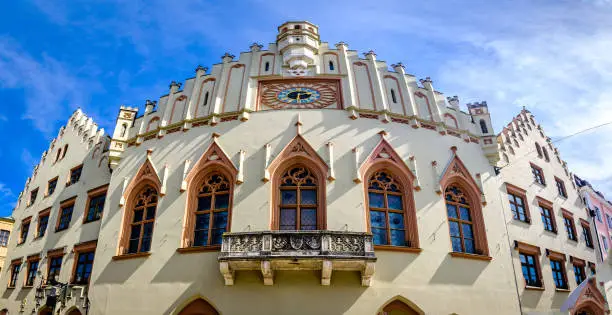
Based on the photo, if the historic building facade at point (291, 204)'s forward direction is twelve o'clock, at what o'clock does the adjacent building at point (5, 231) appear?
The adjacent building is roughly at 4 o'clock from the historic building facade.

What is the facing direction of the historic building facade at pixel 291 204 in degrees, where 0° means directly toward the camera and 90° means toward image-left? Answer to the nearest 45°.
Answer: approximately 0°

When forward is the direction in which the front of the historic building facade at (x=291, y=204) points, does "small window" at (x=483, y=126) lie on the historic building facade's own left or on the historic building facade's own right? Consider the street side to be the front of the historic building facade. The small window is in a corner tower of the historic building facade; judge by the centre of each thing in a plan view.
on the historic building facade's own left
